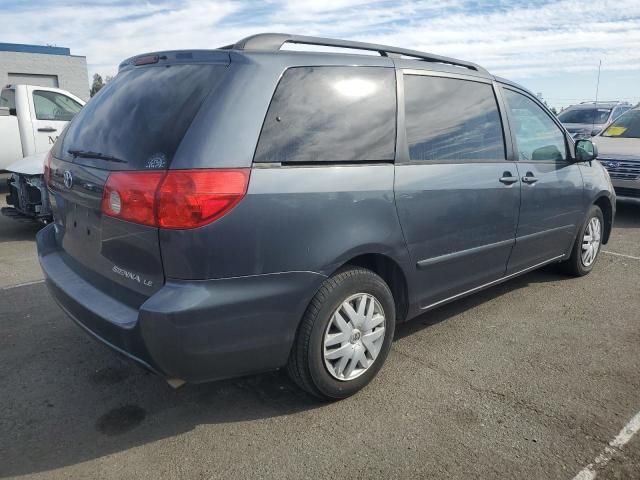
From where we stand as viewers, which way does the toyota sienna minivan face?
facing away from the viewer and to the right of the viewer

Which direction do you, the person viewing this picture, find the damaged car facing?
facing the viewer and to the left of the viewer

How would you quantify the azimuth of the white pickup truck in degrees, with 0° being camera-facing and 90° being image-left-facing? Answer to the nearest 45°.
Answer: approximately 270°

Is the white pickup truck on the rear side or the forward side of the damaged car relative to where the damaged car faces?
on the rear side

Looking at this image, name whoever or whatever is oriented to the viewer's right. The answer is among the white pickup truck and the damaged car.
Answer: the white pickup truck

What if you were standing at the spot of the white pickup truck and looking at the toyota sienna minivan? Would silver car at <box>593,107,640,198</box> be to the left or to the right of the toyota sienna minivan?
left

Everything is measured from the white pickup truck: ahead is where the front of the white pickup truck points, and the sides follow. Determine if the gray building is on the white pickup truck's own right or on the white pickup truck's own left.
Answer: on the white pickup truck's own left

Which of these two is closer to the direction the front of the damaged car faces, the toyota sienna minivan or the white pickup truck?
the toyota sienna minivan

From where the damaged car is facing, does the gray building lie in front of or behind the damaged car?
behind

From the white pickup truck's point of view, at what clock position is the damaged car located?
The damaged car is roughly at 3 o'clock from the white pickup truck.

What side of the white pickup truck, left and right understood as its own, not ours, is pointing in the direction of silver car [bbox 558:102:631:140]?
front

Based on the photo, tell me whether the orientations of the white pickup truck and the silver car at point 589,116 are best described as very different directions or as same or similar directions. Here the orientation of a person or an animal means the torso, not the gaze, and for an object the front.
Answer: very different directions

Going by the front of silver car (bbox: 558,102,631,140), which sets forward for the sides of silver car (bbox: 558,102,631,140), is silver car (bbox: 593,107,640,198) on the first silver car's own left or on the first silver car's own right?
on the first silver car's own left

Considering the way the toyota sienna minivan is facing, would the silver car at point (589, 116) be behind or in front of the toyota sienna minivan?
in front
